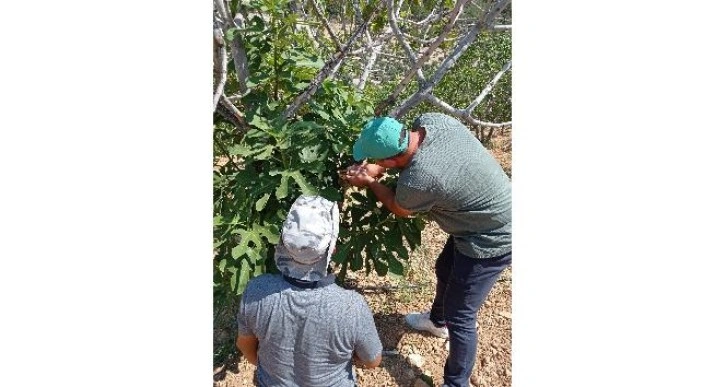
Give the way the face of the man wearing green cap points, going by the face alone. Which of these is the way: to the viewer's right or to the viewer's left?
to the viewer's left

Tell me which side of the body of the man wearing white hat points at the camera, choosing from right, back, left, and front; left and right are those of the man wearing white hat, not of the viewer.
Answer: back

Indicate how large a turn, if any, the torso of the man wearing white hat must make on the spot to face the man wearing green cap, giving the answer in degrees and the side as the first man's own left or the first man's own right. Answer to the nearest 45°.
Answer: approximately 45° to the first man's own right

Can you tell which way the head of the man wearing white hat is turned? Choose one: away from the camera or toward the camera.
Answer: away from the camera
